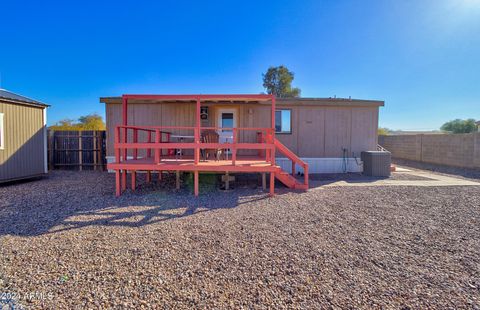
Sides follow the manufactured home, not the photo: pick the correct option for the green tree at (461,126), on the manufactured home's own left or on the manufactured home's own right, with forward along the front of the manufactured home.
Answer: on the manufactured home's own left

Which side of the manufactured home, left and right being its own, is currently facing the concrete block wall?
left

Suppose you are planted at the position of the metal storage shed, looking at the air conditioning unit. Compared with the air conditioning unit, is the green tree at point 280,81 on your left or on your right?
left

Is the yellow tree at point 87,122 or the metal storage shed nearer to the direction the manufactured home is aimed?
the metal storage shed

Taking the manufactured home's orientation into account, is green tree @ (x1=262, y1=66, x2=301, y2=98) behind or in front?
behind

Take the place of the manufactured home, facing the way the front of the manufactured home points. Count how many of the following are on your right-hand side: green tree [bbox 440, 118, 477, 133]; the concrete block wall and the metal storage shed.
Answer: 1

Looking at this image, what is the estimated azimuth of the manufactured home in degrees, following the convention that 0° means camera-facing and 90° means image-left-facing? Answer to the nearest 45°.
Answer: approximately 0°

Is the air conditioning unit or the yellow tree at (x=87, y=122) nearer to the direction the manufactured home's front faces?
the air conditioning unit

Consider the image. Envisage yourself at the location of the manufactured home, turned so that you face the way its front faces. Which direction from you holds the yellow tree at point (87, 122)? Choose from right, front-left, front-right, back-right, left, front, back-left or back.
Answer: back-right

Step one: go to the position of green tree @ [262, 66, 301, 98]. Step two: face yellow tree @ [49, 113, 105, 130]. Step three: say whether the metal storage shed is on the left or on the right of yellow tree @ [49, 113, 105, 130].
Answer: left

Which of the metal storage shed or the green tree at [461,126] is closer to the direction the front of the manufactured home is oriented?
the metal storage shed

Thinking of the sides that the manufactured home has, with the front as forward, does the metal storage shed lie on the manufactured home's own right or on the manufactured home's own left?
on the manufactured home's own right
